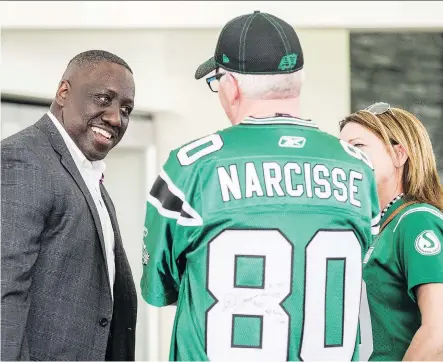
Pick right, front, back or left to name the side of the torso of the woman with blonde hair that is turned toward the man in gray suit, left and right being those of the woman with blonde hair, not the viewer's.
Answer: front

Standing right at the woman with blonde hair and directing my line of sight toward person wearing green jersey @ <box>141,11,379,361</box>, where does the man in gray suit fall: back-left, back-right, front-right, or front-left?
front-right

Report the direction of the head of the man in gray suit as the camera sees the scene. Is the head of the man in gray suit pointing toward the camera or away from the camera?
toward the camera

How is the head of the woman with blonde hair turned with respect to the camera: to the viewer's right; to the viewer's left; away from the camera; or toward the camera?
to the viewer's left

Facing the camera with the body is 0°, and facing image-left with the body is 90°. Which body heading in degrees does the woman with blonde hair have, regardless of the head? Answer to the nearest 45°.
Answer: approximately 90°

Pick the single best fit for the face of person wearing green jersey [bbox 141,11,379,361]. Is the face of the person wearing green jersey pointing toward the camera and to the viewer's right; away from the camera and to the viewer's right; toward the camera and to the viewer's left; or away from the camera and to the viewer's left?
away from the camera and to the viewer's left
